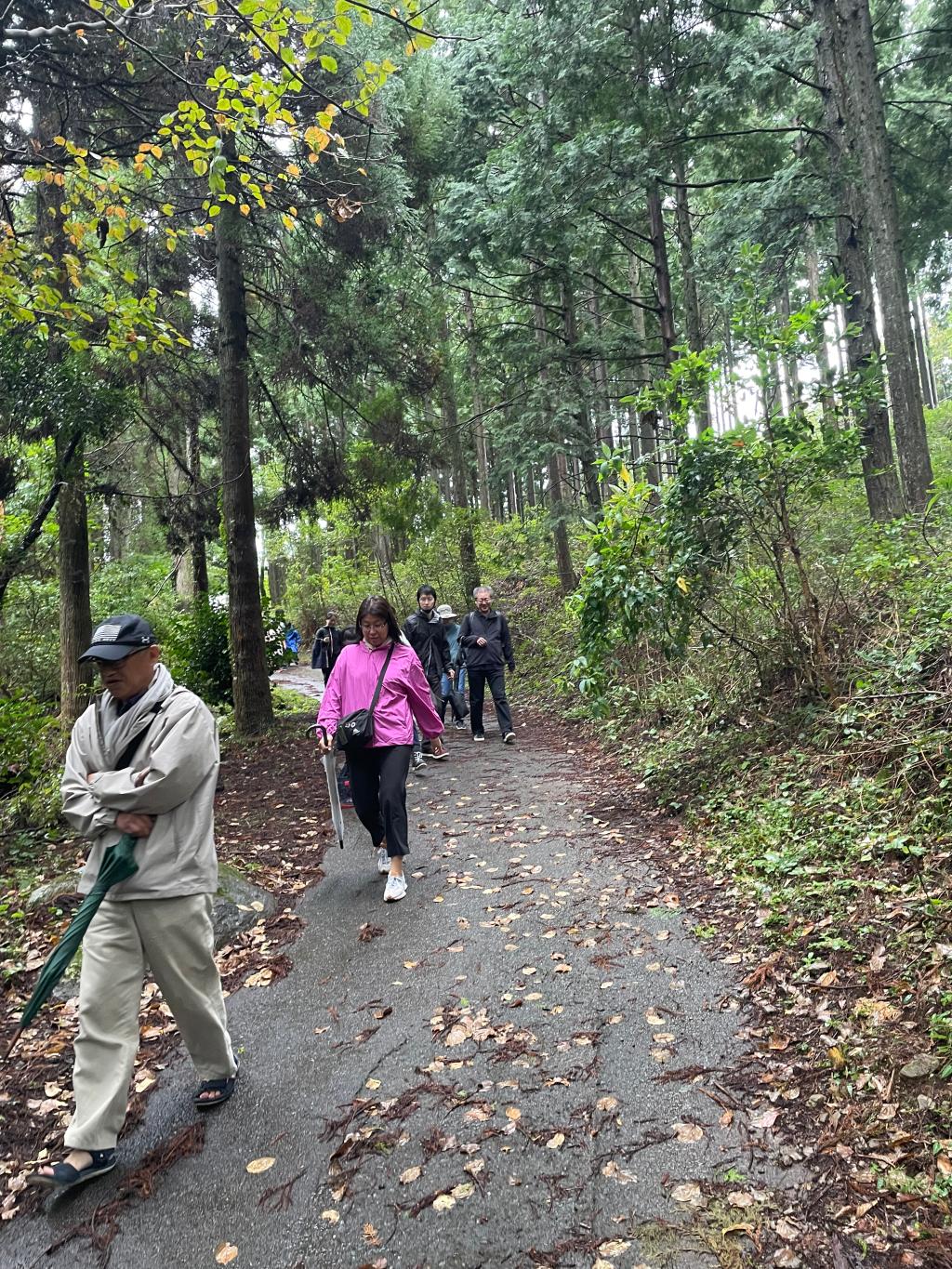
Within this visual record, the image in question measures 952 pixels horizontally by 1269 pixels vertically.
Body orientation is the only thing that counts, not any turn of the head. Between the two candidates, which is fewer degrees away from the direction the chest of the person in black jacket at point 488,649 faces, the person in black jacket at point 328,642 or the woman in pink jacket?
the woman in pink jacket

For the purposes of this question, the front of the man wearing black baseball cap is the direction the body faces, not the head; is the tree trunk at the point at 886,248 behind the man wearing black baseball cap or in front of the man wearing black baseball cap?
behind

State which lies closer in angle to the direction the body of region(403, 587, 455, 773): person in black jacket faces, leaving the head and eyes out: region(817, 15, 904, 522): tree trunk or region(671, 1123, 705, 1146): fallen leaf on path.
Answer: the fallen leaf on path

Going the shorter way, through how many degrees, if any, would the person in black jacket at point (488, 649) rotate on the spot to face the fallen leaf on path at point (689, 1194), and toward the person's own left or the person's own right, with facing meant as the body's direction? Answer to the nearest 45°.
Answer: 0° — they already face it

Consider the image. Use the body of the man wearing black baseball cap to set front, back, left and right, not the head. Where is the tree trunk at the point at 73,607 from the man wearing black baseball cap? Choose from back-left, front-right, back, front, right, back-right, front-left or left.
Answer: back-right

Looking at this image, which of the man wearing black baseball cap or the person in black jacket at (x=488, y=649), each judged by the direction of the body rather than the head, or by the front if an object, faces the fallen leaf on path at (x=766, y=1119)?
the person in black jacket

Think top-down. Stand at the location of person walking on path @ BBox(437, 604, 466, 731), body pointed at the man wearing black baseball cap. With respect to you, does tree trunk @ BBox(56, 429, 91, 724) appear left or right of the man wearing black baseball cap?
right

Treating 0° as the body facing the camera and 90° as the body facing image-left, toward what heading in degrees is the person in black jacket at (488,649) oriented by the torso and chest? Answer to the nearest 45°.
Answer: approximately 0°
